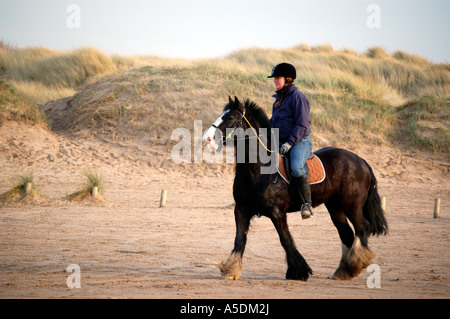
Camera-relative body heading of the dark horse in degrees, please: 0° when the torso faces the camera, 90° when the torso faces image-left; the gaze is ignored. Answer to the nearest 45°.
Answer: approximately 90°

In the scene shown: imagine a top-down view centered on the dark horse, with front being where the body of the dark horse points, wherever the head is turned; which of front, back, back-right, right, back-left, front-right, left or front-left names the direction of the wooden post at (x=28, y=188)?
front-right

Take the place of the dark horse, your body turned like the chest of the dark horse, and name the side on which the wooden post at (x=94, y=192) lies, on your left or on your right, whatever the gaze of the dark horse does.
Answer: on your right

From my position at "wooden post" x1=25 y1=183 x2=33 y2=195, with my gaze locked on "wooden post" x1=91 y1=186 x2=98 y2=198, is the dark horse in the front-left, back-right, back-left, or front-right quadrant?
front-right
